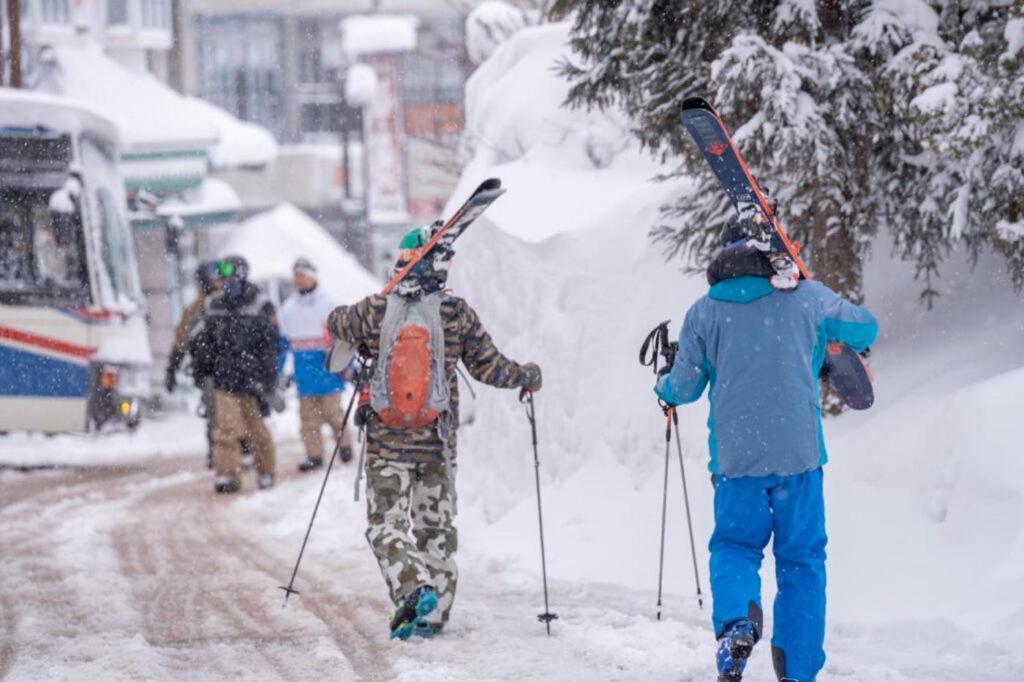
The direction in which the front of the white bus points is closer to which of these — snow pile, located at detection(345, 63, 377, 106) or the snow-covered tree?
the snow-covered tree

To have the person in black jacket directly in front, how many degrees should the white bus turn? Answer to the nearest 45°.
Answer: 0° — it already faces them

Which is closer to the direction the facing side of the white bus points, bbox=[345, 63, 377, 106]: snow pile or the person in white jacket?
the person in white jacket

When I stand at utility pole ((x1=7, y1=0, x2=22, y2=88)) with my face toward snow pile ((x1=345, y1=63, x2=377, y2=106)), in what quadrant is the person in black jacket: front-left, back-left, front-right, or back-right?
back-right

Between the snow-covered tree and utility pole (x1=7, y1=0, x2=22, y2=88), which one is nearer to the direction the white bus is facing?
the snow-covered tree

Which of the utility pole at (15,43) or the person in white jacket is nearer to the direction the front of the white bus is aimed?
the person in white jacket

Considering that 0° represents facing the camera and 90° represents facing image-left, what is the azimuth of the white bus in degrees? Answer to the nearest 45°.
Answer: approximately 315°

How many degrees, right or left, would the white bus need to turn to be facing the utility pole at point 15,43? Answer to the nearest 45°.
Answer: approximately 135° to its left
